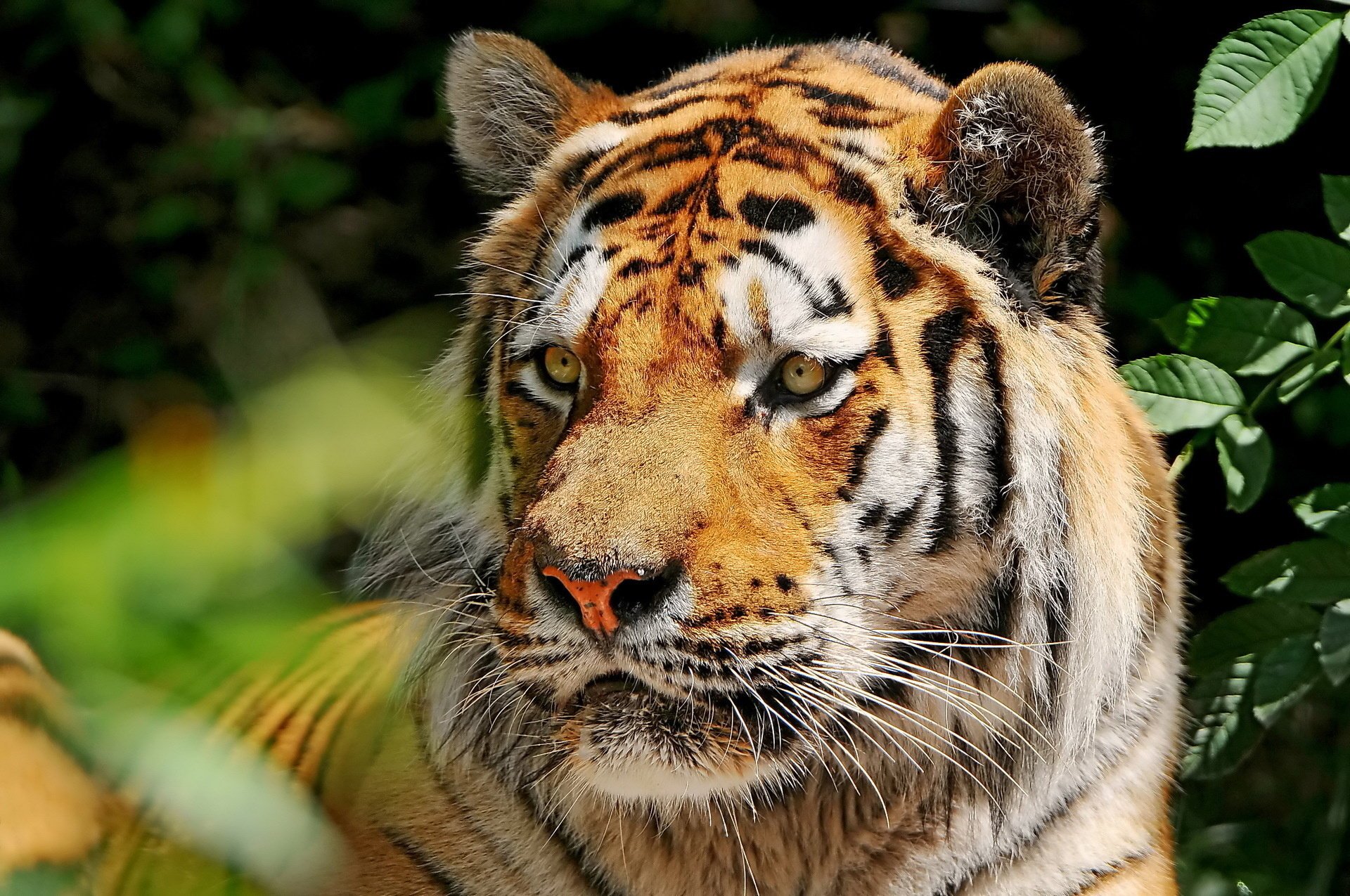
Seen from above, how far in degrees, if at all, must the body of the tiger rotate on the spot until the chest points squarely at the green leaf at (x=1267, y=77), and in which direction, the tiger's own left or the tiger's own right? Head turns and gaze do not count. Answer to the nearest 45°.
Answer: approximately 135° to the tiger's own left

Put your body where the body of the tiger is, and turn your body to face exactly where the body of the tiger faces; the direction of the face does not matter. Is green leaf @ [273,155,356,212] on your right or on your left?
on your right
